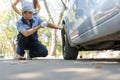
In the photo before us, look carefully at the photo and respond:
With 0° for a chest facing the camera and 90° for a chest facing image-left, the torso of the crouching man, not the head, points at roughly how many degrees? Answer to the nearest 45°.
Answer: approximately 315°

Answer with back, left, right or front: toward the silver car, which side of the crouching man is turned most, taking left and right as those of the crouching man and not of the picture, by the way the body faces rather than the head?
front
